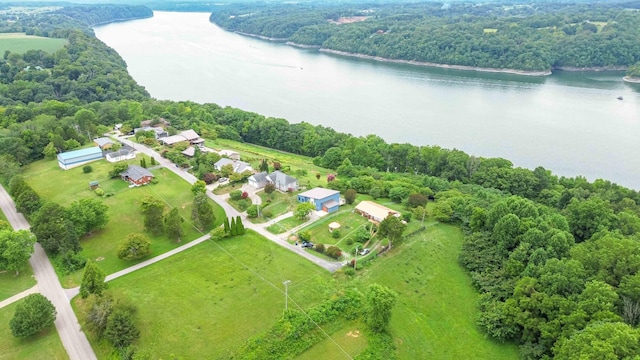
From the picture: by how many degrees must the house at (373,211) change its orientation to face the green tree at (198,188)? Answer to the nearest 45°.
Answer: approximately 45° to its right

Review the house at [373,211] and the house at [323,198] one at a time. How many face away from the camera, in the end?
0

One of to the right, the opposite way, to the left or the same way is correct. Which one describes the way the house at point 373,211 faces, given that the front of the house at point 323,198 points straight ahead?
the same way

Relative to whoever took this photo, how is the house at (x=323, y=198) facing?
facing the viewer and to the left of the viewer

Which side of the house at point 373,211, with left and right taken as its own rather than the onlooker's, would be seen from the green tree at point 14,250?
front

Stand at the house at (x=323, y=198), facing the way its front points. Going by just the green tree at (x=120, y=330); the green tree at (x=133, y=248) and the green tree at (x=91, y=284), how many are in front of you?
3

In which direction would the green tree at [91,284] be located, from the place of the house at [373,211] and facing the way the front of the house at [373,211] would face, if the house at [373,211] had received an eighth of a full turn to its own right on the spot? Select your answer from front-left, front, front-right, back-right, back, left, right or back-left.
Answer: front-left

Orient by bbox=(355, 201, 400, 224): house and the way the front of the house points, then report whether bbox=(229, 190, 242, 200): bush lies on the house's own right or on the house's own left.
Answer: on the house's own right

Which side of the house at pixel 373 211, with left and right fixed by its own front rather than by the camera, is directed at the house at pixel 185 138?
right

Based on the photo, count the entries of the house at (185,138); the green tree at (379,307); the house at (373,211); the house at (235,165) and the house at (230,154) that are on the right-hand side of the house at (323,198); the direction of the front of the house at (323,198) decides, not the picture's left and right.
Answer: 3

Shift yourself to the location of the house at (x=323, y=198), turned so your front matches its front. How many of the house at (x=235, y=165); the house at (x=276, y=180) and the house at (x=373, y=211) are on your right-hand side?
2

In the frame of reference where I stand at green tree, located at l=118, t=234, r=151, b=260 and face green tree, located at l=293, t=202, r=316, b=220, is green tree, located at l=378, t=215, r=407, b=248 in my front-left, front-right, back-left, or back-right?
front-right

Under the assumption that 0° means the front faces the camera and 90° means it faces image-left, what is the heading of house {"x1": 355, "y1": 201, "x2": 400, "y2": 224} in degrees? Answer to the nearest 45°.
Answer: approximately 45°

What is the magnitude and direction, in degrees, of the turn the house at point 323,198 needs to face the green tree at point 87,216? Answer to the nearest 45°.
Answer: approximately 45° to its right

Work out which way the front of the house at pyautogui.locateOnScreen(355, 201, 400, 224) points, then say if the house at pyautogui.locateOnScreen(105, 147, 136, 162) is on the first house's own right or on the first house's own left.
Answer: on the first house's own right

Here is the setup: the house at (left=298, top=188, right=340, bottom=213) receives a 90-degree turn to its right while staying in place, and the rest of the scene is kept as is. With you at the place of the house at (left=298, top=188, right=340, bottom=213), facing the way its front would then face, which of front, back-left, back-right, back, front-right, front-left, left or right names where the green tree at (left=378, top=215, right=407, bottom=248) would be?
back

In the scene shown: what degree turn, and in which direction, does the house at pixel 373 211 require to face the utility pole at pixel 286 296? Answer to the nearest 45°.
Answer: approximately 45° to its left
